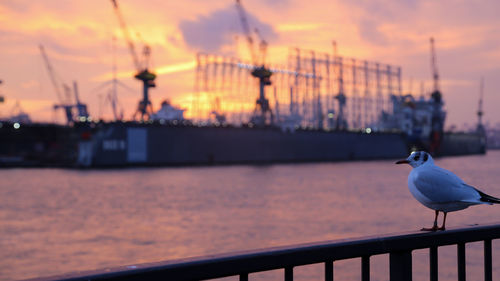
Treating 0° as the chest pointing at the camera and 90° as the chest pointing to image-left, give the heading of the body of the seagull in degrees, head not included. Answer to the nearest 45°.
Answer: approximately 90°
